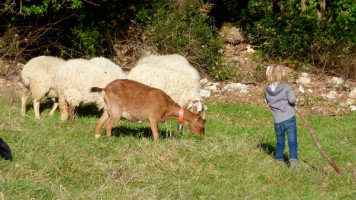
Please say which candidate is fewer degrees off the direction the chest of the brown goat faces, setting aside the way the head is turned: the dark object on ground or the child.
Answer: the child

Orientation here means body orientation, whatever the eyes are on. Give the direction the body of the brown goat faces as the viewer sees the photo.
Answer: to the viewer's right
